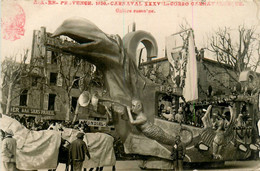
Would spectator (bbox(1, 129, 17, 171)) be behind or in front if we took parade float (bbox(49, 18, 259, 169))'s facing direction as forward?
in front

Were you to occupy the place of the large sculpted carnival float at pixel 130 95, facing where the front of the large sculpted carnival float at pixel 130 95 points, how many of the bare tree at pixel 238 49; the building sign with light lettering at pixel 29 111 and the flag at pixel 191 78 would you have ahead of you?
1

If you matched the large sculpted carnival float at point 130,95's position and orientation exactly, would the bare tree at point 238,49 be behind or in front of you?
behind

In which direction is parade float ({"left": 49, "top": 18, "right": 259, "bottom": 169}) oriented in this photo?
to the viewer's left

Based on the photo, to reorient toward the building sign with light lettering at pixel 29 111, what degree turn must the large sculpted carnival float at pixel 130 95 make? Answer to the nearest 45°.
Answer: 0° — it already faces it

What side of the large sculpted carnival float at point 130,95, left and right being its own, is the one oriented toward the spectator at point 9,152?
front
